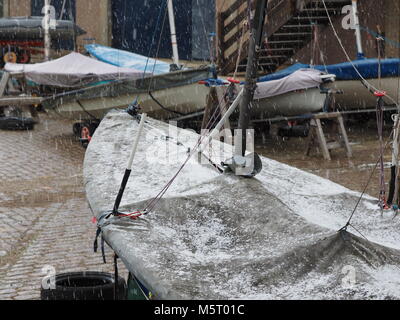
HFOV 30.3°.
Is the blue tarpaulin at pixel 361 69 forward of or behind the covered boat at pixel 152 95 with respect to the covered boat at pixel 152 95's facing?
behind

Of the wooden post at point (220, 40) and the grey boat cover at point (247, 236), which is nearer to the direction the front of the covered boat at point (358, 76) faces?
the wooden post

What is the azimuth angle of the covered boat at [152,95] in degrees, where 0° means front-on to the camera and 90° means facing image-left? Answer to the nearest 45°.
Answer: approximately 90°

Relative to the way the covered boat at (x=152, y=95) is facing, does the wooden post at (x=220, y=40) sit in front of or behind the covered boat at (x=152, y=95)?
behind

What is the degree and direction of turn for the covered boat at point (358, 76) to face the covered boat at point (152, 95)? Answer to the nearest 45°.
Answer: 0° — it already faces it

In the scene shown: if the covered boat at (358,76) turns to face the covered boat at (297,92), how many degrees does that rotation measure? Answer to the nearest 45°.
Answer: approximately 45° to its left

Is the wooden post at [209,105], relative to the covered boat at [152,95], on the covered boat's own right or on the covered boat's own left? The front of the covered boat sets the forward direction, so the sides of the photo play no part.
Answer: on the covered boat's own left
